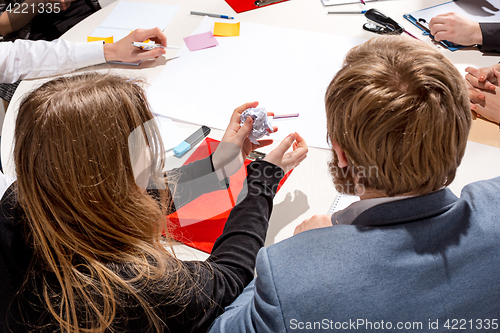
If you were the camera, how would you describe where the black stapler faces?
facing to the left of the viewer

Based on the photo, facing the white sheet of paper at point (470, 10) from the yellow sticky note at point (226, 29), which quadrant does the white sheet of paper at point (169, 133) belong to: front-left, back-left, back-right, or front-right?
back-right

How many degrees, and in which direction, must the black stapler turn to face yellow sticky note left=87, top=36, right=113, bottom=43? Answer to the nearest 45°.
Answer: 0° — it already faces it
